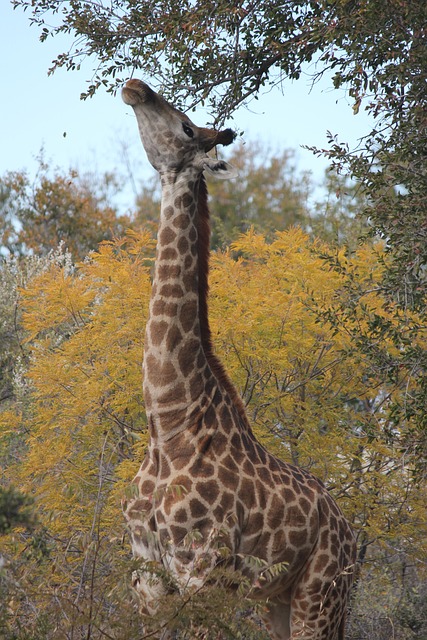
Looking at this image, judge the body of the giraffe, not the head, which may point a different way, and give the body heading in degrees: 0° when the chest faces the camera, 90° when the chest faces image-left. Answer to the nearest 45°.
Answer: approximately 45°

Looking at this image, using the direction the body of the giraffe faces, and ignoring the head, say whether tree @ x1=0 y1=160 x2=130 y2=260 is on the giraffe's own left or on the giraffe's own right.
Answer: on the giraffe's own right
